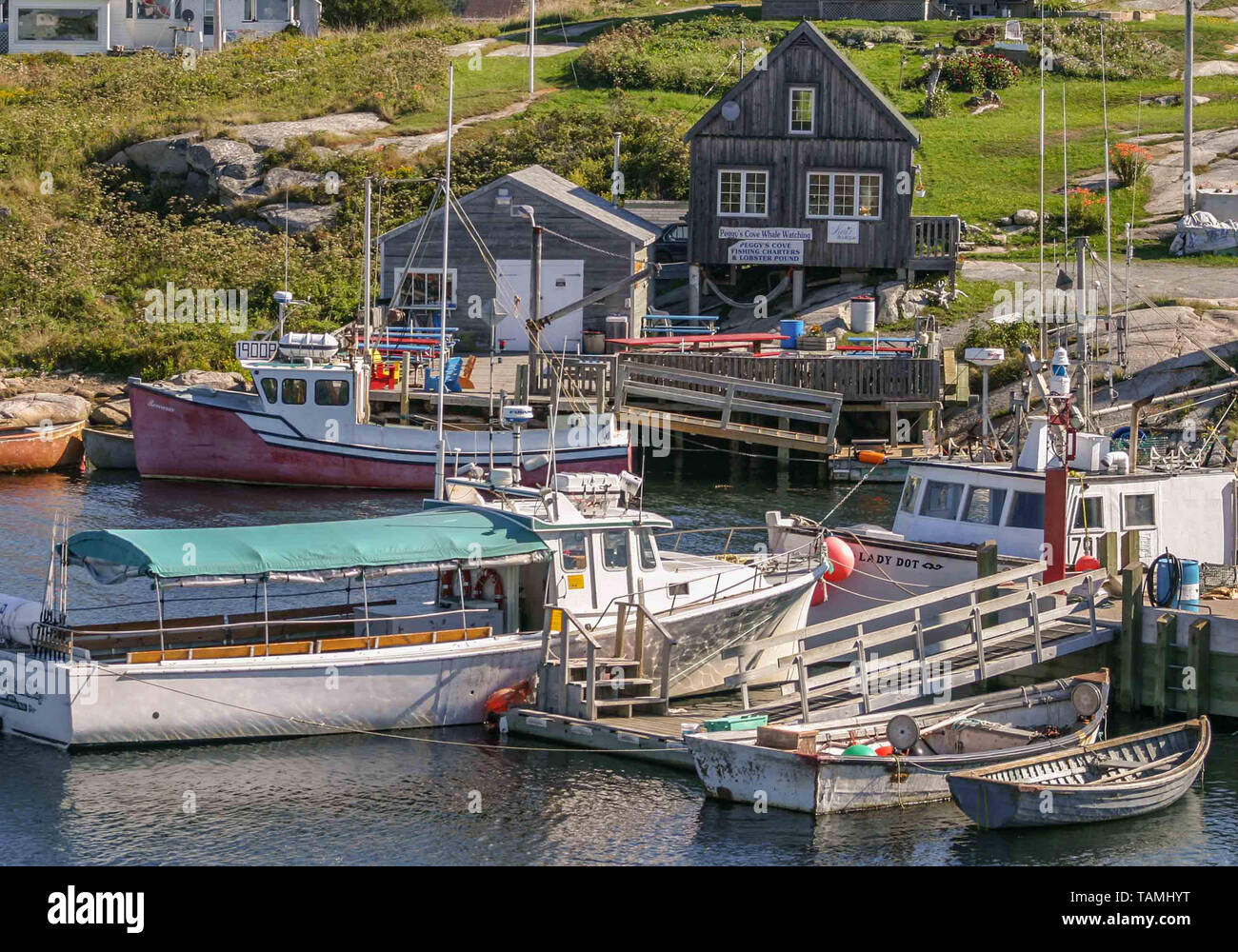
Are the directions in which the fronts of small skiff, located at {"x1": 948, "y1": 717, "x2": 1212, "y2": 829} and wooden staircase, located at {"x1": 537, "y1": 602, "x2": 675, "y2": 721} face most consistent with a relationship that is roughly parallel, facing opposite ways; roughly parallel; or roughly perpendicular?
roughly perpendicular

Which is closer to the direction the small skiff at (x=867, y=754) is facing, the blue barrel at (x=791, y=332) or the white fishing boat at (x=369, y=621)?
the blue barrel

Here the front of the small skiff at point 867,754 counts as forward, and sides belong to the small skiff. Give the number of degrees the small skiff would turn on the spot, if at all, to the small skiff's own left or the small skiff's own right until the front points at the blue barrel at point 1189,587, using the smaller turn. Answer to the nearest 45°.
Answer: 0° — it already faces it

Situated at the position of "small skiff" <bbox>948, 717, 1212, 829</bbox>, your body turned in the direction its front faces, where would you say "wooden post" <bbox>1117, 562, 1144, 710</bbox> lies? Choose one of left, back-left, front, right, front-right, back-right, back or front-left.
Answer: front-left

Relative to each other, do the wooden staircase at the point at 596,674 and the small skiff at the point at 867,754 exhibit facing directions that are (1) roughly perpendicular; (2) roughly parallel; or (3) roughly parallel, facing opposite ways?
roughly perpendicular

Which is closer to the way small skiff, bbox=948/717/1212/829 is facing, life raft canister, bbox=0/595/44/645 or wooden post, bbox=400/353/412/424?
the wooden post

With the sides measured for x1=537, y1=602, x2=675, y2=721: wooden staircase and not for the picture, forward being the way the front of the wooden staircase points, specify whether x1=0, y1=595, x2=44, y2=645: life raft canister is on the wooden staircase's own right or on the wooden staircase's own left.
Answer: on the wooden staircase's own right

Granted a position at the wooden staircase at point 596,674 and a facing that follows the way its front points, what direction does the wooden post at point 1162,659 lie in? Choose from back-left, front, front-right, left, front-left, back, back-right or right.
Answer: front-left

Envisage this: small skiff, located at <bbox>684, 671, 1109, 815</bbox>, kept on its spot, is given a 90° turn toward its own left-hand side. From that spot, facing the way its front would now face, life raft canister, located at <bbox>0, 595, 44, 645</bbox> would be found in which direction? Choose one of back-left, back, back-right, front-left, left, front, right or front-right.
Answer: front-left

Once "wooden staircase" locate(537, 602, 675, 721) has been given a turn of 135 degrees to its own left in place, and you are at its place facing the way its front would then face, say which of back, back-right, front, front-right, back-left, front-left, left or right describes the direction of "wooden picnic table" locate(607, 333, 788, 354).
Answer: front

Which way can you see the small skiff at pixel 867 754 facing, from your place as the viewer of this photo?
facing away from the viewer and to the right of the viewer

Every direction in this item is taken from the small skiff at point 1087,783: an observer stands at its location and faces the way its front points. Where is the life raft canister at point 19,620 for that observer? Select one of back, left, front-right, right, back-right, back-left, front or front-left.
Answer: back-left

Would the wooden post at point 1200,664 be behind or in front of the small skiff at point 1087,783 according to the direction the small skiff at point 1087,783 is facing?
in front

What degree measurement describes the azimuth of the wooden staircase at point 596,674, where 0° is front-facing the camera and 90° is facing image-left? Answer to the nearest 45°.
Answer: approximately 315°
